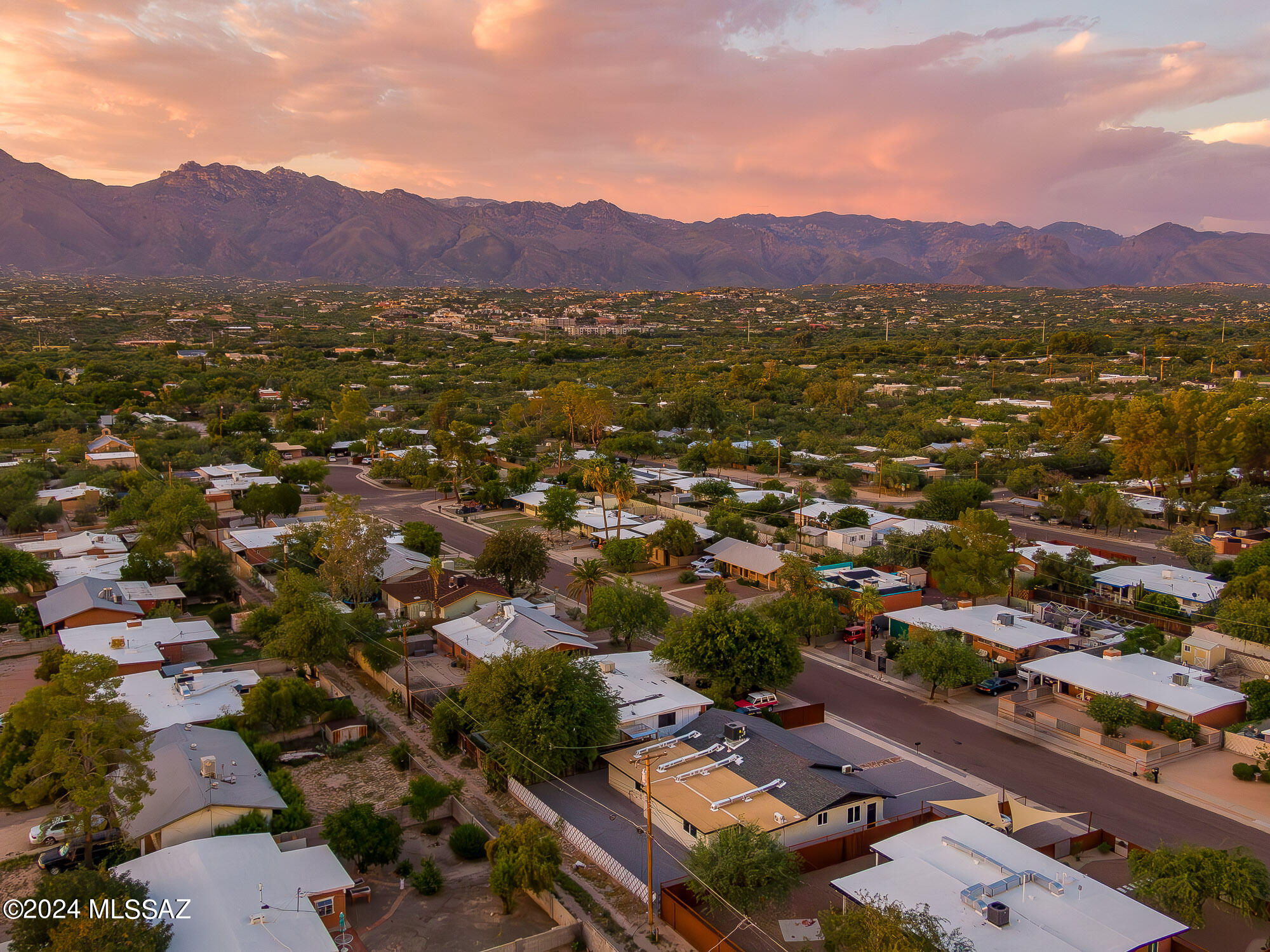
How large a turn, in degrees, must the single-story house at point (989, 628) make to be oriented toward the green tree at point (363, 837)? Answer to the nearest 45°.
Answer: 0° — it already faces it

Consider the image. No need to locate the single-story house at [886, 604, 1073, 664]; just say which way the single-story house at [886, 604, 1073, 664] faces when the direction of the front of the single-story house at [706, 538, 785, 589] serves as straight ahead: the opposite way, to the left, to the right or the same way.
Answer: the same way

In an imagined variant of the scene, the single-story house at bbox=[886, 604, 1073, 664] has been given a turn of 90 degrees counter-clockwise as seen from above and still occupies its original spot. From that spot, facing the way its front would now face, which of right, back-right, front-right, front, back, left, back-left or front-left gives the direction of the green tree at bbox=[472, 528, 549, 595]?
back-right

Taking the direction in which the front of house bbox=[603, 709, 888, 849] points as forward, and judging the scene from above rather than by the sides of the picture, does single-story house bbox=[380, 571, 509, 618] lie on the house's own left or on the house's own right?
on the house's own left

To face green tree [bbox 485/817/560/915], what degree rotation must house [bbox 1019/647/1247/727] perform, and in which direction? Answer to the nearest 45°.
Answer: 0° — it already faces it

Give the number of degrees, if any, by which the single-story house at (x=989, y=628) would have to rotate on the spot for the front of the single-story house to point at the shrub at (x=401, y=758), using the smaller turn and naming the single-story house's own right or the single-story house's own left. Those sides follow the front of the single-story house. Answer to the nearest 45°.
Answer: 0° — it already faces it

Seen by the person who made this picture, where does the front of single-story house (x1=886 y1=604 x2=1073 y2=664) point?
facing the viewer and to the left of the viewer

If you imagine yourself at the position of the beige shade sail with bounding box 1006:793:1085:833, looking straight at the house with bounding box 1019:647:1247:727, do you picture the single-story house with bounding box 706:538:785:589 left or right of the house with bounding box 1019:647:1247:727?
left

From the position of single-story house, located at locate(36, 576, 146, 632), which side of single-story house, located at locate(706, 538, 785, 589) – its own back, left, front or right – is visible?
front

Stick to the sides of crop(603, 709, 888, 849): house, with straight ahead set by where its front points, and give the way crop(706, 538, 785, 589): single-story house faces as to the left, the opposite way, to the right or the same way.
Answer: the opposite way

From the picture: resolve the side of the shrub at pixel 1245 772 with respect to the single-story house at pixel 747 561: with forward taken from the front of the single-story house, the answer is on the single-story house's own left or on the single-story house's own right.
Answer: on the single-story house's own left

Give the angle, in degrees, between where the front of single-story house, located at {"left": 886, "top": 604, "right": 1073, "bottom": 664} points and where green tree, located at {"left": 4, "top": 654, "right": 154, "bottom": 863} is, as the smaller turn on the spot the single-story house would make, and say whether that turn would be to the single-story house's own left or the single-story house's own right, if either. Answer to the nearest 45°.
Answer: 0° — it already faces it

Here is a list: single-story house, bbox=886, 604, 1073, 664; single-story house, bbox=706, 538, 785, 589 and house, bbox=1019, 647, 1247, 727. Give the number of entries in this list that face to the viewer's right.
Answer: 0

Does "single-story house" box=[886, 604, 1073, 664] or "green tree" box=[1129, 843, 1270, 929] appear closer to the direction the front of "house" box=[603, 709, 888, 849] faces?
the single-story house

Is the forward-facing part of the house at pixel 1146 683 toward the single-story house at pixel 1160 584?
no

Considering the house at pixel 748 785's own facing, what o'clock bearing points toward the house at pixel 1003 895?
the house at pixel 1003 895 is roughly at 3 o'clock from the house at pixel 748 785.

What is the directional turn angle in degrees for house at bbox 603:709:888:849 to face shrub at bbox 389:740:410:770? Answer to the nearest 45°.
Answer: approximately 135° to its left

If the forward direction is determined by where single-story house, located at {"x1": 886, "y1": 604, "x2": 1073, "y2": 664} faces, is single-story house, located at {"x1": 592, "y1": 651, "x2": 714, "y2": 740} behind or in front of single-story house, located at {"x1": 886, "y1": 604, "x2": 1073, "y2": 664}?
in front

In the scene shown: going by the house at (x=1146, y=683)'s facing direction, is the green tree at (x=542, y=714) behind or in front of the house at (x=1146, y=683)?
in front

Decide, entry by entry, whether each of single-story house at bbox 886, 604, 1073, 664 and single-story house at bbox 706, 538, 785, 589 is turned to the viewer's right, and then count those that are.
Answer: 0

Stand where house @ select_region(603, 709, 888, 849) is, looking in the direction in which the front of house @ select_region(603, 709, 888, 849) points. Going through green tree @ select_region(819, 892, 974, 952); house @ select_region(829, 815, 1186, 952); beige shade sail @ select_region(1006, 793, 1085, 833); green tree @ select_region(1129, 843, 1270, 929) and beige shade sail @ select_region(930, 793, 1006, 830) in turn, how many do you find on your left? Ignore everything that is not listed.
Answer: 0
